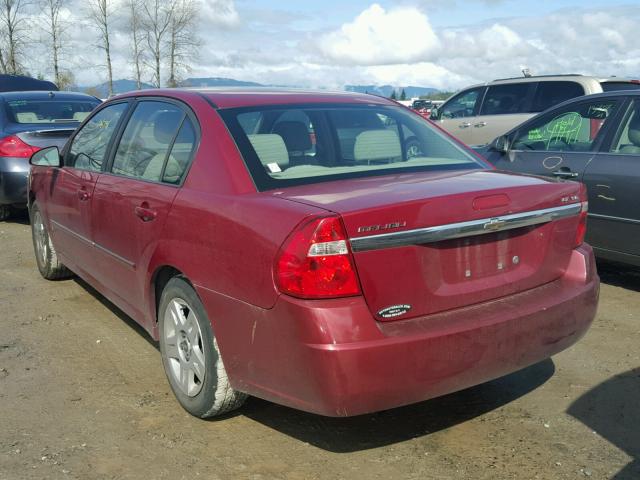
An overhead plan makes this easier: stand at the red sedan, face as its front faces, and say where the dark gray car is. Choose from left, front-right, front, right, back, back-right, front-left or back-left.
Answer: right

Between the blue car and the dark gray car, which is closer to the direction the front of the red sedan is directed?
the blue car

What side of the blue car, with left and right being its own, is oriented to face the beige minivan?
right

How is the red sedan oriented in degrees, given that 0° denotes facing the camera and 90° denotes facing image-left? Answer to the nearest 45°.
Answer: approximately 135°

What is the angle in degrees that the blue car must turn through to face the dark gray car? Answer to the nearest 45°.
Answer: approximately 135° to its right

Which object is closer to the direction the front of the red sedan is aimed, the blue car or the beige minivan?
the blue car

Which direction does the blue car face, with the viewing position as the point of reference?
facing away from the viewer

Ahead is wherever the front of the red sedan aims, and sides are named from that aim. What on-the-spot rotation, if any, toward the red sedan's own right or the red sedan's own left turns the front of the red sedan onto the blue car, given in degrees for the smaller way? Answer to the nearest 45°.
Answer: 0° — it already faces it
